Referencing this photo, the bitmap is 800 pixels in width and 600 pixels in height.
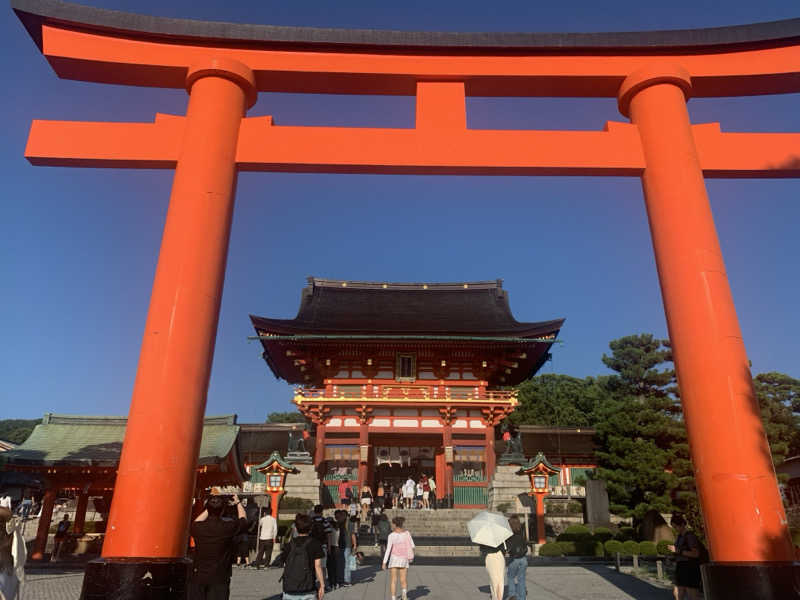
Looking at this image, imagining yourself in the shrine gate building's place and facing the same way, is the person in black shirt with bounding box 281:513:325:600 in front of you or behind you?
in front

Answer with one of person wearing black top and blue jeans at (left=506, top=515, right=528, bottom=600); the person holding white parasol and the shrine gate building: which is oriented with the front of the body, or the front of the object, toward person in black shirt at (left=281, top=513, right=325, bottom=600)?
the shrine gate building

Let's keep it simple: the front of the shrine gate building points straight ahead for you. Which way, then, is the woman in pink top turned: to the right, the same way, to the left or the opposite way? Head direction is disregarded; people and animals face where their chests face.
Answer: the opposite way

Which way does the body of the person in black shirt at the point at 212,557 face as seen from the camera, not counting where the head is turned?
away from the camera

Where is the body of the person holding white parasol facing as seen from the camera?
away from the camera

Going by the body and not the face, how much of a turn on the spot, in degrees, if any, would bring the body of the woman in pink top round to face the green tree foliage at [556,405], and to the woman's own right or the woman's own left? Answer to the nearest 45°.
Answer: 0° — they already face it

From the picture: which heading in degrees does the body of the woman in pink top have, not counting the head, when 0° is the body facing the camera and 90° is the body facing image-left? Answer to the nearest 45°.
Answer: approximately 180°

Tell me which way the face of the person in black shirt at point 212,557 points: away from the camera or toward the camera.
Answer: away from the camera

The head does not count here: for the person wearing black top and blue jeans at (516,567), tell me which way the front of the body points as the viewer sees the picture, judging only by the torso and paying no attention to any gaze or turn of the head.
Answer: away from the camera

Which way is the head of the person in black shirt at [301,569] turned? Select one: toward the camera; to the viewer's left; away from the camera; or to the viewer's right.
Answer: away from the camera

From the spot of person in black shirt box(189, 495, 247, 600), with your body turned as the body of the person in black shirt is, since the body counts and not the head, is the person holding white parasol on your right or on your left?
on your right

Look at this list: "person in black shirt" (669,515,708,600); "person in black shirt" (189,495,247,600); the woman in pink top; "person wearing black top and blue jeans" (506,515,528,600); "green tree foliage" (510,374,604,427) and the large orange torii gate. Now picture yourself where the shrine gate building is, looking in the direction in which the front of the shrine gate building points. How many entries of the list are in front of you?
5
